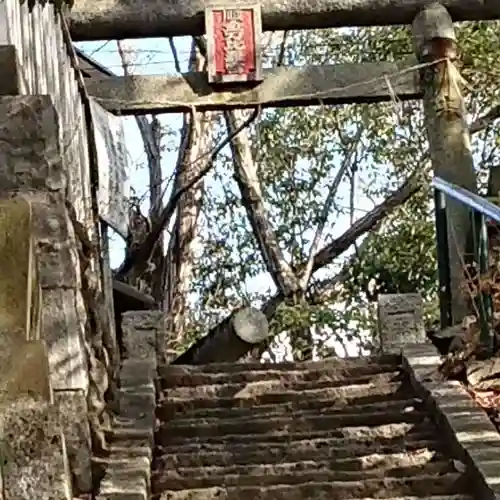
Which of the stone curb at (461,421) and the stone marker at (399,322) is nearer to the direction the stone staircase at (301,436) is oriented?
the stone curb

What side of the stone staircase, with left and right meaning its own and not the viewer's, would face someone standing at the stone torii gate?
back

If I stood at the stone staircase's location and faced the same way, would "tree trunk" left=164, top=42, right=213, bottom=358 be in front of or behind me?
behind

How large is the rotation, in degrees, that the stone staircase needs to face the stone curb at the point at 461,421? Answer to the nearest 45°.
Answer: approximately 90° to its left

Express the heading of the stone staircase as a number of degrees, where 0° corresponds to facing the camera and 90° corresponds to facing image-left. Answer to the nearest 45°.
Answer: approximately 0°

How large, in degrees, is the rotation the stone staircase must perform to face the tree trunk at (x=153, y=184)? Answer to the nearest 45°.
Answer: approximately 180°

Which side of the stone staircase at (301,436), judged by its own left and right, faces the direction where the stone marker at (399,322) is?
back
